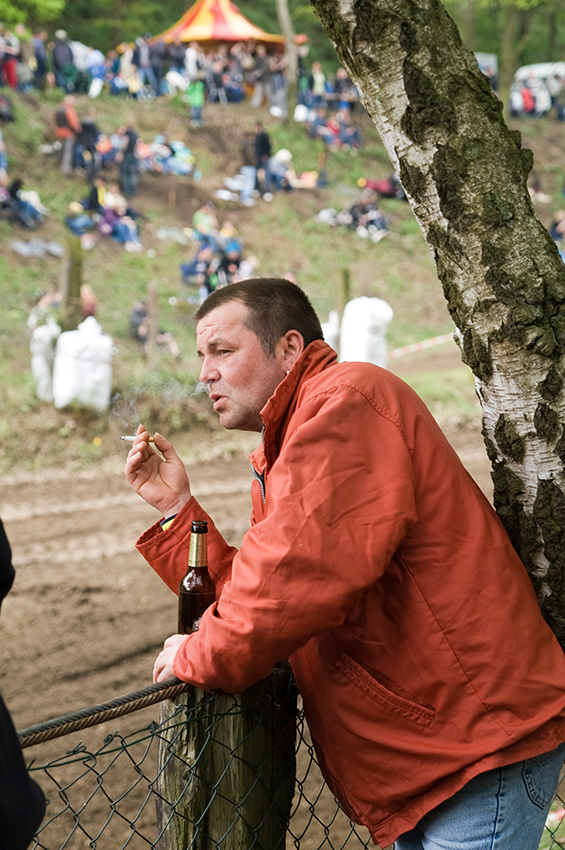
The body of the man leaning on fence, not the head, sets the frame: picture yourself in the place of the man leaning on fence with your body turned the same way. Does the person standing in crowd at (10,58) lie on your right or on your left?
on your right

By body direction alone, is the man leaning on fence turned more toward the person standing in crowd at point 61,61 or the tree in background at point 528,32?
the person standing in crowd

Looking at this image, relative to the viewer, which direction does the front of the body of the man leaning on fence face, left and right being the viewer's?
facing to the left of the viewer

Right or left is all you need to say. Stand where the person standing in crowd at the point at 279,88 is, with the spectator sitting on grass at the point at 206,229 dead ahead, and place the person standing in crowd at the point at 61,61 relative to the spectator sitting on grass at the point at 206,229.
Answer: right

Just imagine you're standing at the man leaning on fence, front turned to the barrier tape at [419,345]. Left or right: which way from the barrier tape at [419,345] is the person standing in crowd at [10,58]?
left

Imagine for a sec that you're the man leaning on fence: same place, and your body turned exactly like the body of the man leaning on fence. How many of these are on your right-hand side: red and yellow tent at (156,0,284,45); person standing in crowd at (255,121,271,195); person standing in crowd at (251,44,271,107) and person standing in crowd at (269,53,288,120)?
4

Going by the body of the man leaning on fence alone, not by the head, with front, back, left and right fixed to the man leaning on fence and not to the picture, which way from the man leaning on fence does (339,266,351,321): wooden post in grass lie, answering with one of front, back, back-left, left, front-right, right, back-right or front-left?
right

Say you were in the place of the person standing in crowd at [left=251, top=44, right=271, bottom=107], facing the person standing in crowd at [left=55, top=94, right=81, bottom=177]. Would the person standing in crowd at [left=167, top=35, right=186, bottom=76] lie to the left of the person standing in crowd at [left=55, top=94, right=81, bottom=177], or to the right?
right

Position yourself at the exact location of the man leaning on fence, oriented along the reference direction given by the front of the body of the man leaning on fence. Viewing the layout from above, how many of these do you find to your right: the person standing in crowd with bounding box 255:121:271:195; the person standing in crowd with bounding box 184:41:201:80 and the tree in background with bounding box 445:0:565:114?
3

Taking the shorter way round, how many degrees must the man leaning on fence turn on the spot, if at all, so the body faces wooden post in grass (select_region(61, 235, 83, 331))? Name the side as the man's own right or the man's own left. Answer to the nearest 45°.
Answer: approximately 45° to the man's own right

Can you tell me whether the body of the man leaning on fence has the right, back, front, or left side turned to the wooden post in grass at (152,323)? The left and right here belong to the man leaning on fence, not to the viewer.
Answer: right

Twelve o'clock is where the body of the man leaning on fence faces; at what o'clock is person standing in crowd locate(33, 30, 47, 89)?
The person standing in crowd is roughly at 2 o'clock from the man leaning on fence.

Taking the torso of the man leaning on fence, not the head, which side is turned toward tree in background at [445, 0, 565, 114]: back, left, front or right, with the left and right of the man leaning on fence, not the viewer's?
right

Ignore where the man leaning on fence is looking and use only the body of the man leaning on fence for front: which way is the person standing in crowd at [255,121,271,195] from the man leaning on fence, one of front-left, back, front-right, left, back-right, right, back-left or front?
right

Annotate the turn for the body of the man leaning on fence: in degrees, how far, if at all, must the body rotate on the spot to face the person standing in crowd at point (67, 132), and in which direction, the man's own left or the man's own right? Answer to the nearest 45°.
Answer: approximately 45° to the man's own right
